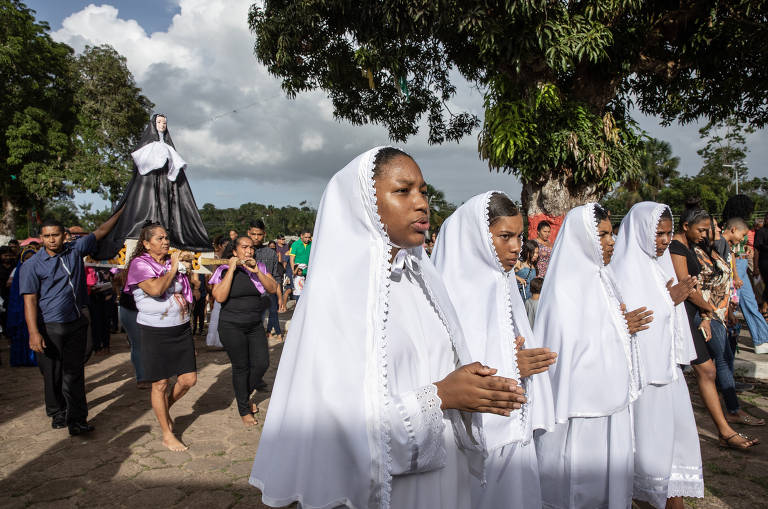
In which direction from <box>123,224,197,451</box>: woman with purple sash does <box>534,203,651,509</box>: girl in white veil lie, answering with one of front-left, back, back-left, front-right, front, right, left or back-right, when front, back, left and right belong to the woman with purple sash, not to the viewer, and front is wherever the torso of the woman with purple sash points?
front

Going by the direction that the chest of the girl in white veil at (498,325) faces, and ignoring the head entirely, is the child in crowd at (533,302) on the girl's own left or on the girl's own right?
on the girl's own left

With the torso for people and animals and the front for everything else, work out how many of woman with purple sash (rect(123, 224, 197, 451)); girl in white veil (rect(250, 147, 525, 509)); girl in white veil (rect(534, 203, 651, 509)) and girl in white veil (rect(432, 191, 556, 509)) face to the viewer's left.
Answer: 0

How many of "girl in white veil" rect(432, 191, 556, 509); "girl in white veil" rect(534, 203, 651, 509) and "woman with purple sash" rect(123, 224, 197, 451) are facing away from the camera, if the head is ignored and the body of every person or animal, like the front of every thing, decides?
0

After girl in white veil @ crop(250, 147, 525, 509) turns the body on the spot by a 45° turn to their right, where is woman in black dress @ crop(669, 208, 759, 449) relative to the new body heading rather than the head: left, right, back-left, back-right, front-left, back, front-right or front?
back-left

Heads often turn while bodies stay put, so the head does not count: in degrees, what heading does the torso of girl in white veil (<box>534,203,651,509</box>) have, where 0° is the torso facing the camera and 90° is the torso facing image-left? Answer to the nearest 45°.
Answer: approximately 270°

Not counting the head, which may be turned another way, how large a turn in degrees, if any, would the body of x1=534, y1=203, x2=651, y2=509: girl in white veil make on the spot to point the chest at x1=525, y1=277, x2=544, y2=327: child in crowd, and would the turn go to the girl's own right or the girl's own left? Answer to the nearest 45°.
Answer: approximately 90° to the girl's own left

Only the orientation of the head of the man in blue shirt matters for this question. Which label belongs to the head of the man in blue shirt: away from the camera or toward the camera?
toward the camera
